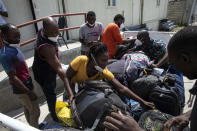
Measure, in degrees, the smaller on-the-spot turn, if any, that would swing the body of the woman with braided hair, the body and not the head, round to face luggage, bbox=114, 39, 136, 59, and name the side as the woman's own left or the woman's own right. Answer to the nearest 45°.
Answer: approximately 135° to the woman's own left

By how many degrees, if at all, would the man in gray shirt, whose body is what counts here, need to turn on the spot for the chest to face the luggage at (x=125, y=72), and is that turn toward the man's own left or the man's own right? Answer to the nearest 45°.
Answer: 0° — they already face it

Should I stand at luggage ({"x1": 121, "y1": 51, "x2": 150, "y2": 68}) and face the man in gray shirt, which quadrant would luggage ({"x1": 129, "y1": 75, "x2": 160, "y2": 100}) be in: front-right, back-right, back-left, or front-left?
back-left

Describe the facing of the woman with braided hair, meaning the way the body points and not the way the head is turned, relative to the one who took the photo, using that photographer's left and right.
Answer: facing the viewer and to the right of the viewer

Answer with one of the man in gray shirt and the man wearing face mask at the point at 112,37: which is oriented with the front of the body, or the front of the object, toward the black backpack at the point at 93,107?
the man in gray shirt

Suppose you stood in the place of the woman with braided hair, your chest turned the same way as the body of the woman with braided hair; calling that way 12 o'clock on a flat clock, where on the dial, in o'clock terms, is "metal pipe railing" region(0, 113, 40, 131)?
The metal pipe railing is roughly at 2 o'clock from the woman with braided hair.

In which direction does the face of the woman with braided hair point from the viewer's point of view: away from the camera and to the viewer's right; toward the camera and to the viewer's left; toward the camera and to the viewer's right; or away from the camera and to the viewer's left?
toward the camera and to the viewer's right
